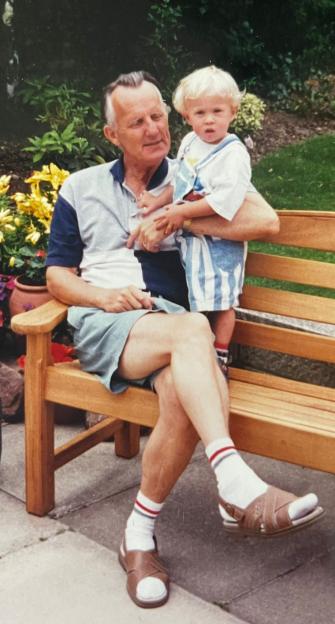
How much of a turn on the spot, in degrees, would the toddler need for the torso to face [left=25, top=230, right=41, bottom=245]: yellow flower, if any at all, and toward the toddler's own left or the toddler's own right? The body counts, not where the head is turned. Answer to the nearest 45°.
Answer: approximately 90° to the toddler's own right

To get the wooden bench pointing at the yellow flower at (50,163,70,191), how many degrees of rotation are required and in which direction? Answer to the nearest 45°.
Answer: approximately 90° to its right

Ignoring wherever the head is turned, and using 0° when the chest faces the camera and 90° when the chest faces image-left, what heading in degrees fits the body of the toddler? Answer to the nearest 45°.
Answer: approximately 45°

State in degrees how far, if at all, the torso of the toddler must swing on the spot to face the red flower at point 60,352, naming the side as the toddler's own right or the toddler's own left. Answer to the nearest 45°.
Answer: approximately 90° to the toddler's own right

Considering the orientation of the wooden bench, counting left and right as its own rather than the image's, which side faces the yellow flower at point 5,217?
right

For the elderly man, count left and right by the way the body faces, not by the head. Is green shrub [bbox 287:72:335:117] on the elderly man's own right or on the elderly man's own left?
on the elderly man's own left
